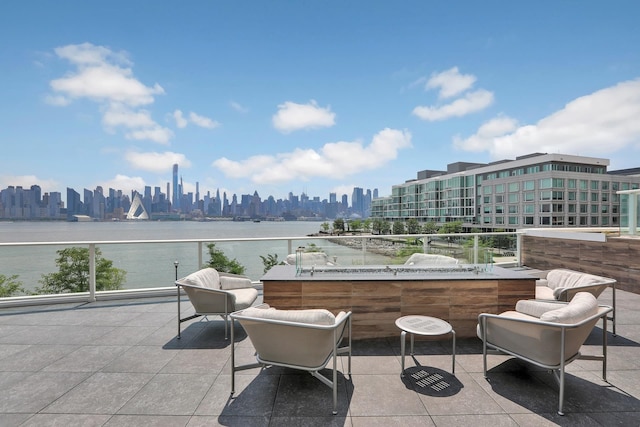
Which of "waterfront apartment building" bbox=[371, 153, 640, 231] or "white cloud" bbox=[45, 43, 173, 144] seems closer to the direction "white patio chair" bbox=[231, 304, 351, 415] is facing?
the waterfront apartment building

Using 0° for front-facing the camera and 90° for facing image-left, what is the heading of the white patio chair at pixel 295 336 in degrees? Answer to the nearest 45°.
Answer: approximately 225°

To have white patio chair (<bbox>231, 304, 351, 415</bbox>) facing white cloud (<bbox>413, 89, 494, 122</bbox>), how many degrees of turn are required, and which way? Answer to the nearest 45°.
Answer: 0° — it already faces it

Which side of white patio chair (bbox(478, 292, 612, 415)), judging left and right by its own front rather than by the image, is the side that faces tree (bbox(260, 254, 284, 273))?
front

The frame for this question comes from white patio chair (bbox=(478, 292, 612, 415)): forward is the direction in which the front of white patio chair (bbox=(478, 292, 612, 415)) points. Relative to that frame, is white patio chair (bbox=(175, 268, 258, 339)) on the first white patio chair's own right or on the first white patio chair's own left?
on the first white patio chair's own left

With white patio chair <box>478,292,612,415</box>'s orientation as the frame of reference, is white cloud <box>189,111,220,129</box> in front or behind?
in front

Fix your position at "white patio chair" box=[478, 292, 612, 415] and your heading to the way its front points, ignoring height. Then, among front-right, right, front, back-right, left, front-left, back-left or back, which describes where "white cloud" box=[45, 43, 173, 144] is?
front-left

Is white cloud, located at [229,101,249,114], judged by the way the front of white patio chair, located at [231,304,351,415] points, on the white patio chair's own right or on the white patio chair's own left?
on the white patio chair's own left

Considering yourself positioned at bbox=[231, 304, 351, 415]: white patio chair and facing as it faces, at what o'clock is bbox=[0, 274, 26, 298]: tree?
The tree is roughly at 9 o'clock from the white patio chair.

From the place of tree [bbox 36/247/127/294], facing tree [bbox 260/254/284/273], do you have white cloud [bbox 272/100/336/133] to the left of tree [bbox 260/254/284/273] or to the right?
left

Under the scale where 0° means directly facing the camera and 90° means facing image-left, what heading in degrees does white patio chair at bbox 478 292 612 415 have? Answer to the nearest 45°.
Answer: approximately 135°

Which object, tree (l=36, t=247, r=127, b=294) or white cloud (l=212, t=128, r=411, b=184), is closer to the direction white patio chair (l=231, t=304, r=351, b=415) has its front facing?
the white cloud
